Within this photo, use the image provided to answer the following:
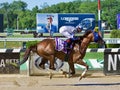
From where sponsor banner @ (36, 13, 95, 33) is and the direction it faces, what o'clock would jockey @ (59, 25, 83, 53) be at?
The jockey is roughly at 12 o'clock from the sponsor banner.

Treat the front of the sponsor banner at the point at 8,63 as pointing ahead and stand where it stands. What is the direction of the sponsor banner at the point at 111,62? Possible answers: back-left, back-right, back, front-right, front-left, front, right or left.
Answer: left

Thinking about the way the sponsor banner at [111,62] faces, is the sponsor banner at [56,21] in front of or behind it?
behind

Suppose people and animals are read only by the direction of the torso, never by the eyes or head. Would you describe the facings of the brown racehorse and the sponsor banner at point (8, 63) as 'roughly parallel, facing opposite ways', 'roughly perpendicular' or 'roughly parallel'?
roughly perpendicular

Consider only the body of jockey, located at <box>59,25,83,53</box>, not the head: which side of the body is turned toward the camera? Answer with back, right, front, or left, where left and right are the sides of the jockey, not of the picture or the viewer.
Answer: right

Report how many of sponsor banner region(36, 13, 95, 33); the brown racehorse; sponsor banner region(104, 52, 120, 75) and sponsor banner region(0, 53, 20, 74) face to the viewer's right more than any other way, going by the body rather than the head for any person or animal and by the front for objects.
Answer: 1

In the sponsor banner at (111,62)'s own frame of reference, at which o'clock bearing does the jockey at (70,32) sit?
The jockey is roughly at 1 o'clock from the sponsor banner.

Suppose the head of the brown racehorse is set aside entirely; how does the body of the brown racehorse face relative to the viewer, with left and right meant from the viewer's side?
facing to the right of the viewer

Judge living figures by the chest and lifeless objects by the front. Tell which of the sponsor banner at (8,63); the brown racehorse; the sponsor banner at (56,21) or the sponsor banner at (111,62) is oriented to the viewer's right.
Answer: the brown racehorse

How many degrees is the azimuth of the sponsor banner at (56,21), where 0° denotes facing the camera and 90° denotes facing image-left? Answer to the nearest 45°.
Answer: approximately 0°

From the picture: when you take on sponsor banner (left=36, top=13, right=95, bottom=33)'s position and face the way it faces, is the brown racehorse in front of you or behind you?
in front
